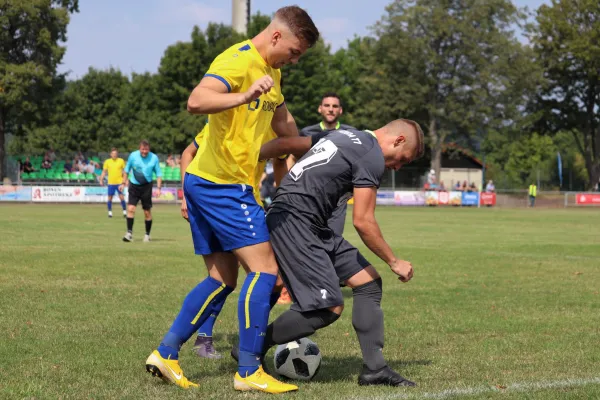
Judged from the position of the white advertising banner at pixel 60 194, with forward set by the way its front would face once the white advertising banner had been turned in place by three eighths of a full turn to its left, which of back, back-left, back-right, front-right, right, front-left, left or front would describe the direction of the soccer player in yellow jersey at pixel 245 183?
back-right

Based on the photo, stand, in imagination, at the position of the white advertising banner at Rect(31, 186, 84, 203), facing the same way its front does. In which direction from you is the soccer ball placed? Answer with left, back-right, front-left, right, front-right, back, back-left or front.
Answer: front

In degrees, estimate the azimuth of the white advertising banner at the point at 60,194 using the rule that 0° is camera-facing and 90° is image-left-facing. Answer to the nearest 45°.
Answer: approximately 0°

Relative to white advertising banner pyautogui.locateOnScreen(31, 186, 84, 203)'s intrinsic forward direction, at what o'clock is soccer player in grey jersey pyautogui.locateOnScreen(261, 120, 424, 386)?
The soccer player in grey jersey is roughly at 12 o'clock from the white advertising banner.
